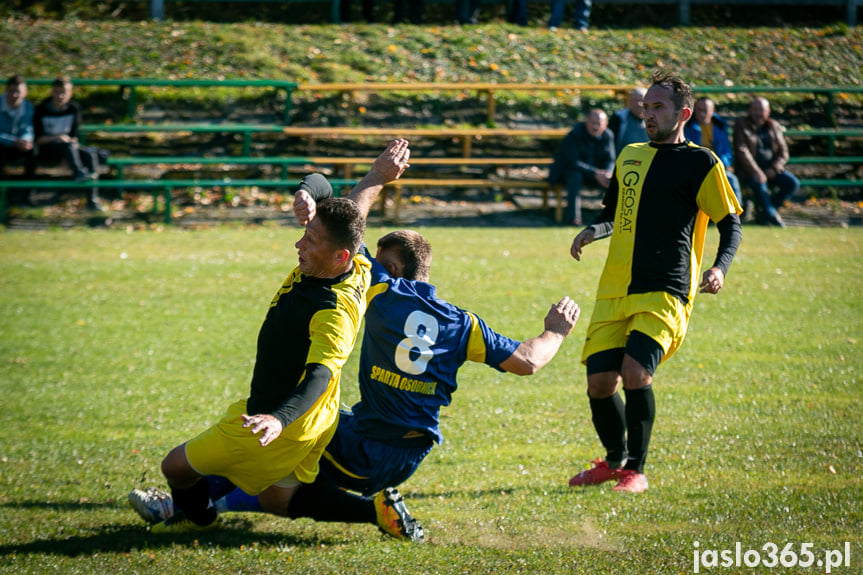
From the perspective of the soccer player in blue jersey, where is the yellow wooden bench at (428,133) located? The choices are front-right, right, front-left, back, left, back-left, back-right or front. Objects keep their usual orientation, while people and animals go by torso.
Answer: front-right

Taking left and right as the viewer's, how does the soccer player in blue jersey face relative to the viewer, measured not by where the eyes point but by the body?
facing away from the viewer and to the left of the viewer

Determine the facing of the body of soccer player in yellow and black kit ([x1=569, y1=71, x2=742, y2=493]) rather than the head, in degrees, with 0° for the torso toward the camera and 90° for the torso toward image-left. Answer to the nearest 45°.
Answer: approximately 45°

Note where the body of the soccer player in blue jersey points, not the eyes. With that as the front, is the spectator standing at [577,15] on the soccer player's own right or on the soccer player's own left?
on the soccer player's own right

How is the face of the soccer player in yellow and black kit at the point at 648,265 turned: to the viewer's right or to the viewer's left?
to the viewer's left

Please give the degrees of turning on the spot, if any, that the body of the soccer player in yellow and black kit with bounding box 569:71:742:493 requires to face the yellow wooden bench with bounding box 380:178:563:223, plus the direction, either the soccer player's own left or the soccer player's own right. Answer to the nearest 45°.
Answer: approximately 135° to the soccer player's own right

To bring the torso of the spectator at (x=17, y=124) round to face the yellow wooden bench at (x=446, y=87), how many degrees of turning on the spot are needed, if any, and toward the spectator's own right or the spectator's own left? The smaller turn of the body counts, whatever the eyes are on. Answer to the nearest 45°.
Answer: approximately 90° to the spectator's own left

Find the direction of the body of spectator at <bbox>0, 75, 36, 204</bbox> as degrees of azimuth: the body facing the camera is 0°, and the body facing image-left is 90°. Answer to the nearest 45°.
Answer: approximately 0°

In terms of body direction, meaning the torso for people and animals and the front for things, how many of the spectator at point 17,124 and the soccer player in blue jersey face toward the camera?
1
